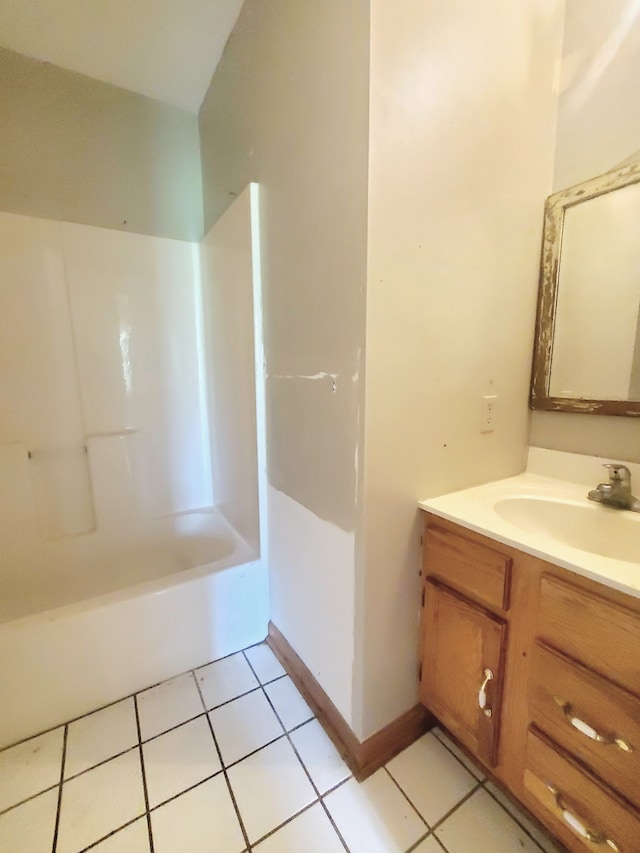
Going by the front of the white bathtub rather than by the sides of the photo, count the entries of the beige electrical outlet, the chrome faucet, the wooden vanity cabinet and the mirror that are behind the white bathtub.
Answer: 0

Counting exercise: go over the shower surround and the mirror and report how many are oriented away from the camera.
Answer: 0

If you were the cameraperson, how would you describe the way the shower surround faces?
facing the viewer and to the right of the viewer

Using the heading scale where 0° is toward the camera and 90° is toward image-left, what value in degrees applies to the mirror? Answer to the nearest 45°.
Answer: approximately 45°

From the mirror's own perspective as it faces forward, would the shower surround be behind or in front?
in front

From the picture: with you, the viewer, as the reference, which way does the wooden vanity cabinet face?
facing the viewer and to the left of the viewer

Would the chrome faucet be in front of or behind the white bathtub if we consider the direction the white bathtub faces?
in front

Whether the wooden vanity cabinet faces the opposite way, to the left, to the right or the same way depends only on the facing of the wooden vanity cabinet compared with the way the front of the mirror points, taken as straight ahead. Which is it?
the same way
